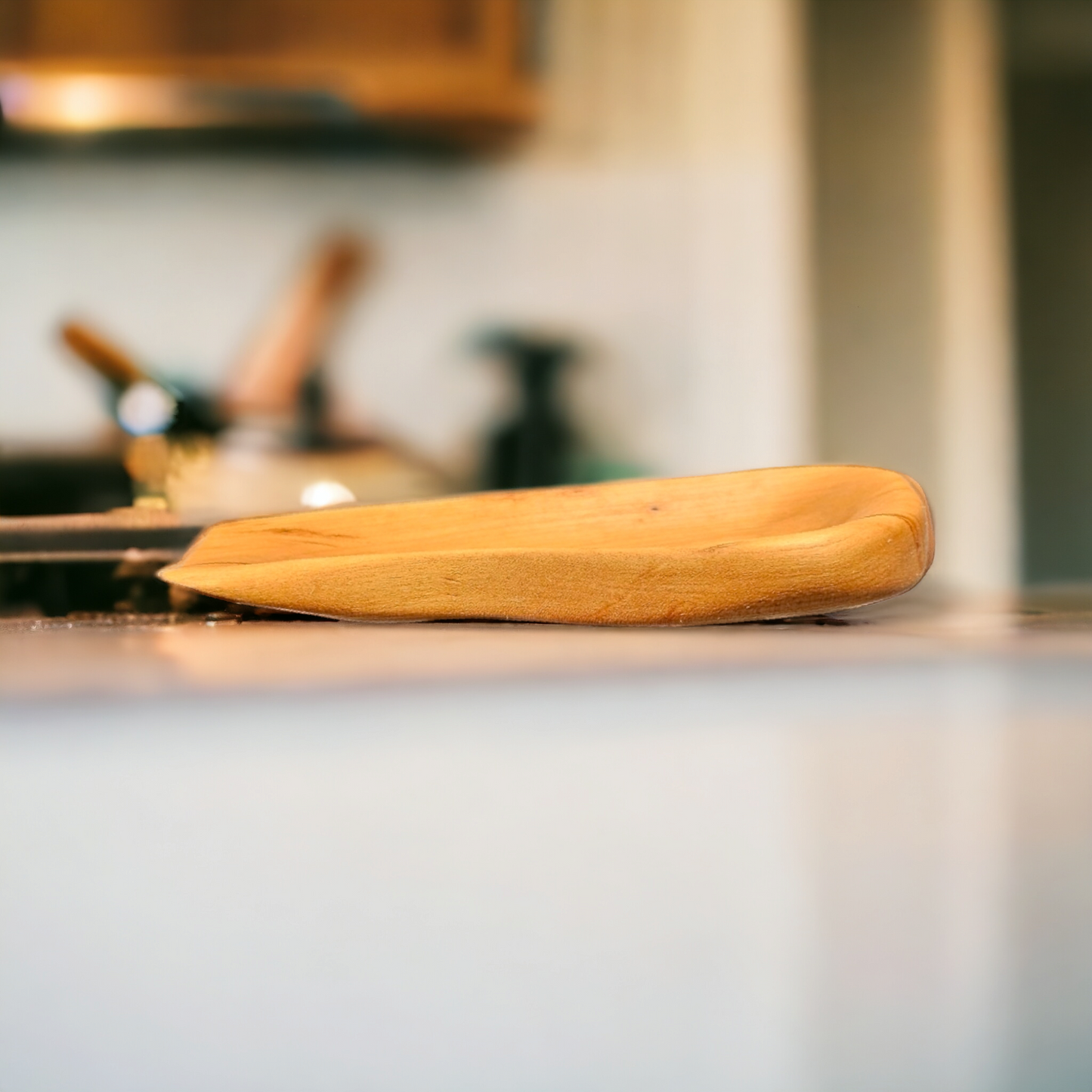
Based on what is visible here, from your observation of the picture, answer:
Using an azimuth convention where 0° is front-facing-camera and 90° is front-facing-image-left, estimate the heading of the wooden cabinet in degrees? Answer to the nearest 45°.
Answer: approximately 0°

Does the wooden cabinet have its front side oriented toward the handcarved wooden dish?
yes

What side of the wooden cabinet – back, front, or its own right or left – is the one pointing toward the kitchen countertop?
front
